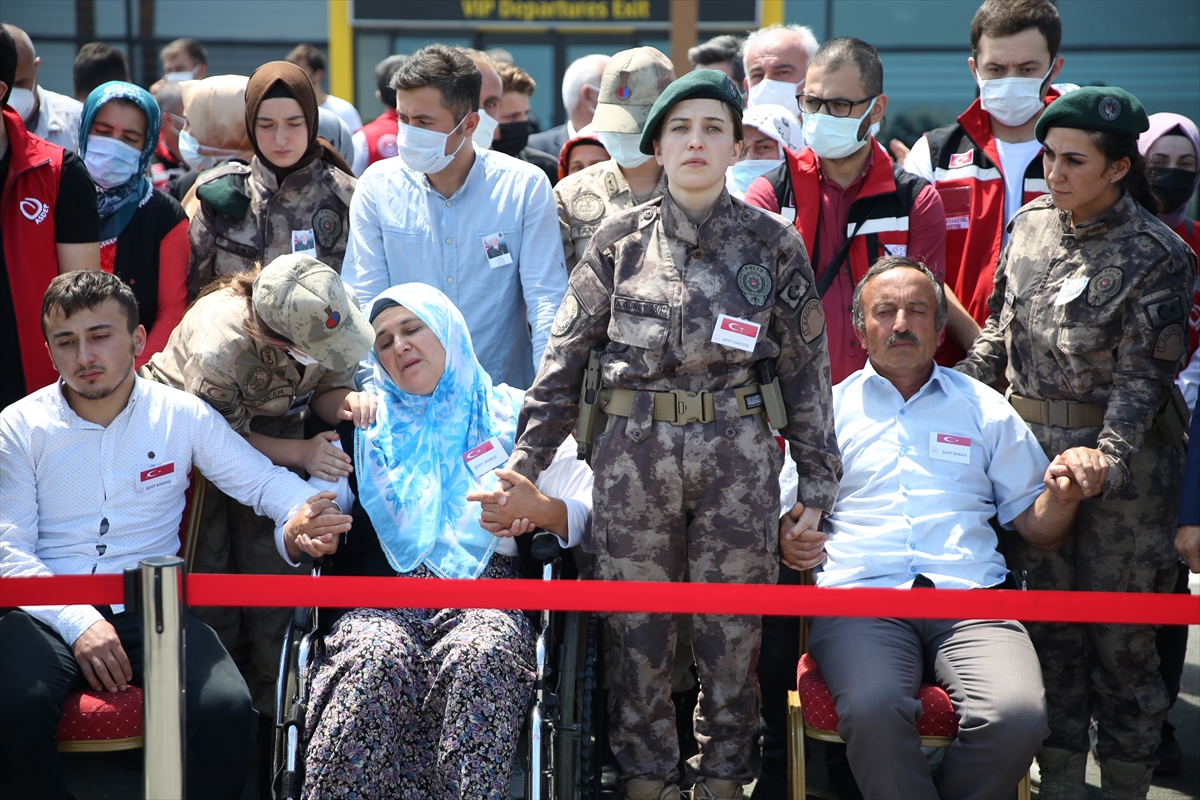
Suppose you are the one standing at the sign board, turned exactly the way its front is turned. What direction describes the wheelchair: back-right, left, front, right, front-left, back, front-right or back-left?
front

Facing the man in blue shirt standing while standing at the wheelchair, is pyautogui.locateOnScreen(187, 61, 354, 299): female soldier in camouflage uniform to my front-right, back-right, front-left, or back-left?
front-left

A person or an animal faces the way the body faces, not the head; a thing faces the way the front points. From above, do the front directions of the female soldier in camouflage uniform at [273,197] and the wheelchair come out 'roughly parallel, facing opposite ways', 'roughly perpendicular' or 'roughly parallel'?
roughly parallel

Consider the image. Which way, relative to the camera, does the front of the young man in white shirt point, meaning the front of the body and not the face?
toward the camera

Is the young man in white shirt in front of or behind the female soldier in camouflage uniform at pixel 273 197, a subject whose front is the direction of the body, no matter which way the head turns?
in front

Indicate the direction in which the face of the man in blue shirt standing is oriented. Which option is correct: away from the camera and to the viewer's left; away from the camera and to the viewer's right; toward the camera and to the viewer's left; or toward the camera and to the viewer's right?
toward the camera and to the viewer's left

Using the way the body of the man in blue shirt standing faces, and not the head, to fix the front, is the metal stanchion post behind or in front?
in front

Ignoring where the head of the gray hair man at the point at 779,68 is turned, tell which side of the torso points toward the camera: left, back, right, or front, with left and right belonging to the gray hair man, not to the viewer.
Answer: front

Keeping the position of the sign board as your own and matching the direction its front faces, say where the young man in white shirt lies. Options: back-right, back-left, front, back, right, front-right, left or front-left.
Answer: front

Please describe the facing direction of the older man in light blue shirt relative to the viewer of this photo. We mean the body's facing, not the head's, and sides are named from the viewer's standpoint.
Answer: facing the viewer

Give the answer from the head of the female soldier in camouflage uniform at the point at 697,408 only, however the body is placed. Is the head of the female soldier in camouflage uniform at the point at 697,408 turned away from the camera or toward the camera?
toward the camera

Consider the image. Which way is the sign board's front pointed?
toward the camera

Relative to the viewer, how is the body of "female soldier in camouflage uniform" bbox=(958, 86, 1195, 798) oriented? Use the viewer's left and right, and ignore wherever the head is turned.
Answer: facing the viewer and to the left of the viewer

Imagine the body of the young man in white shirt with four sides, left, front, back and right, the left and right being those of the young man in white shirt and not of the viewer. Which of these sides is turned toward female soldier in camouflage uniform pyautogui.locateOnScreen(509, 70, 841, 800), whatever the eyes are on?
left

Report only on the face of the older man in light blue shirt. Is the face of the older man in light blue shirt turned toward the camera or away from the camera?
toward the camera

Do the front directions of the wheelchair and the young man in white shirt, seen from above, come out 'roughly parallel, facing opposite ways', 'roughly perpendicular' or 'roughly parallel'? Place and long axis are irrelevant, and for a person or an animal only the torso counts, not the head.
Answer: roughly parallel
